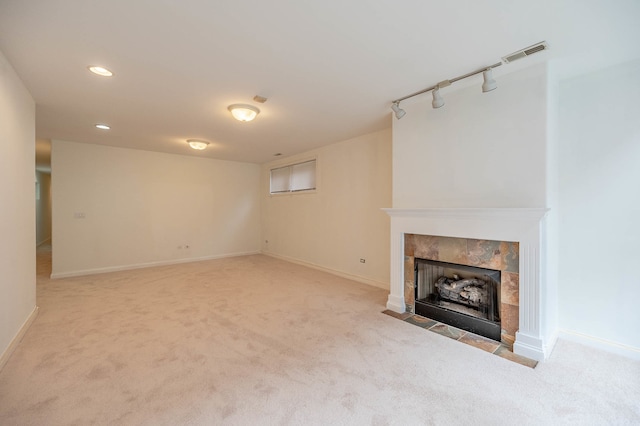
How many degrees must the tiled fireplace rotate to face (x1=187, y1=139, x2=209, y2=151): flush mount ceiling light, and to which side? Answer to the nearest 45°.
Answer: approximately 45° to its right

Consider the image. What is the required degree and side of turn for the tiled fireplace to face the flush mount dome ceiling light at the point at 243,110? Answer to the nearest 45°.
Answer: approximately 45° to its right

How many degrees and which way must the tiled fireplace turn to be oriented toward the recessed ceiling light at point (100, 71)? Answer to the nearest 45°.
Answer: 0° — it already faces it

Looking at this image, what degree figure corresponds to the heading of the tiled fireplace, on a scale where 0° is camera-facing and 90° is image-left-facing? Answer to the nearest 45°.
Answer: approximately 45°

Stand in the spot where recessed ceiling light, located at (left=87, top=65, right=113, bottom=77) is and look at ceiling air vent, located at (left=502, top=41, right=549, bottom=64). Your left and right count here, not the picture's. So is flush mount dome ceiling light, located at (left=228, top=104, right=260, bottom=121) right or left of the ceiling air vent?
left
